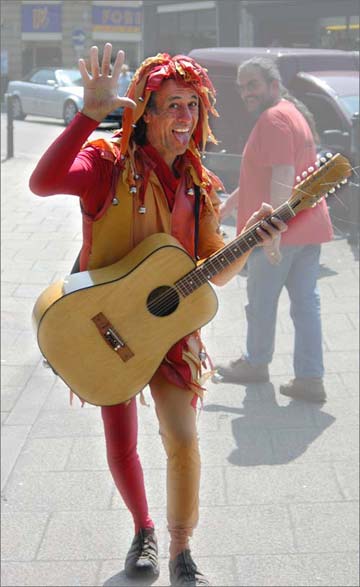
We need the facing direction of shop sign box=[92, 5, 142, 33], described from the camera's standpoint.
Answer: facing the viewer

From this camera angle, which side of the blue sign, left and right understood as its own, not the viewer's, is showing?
front

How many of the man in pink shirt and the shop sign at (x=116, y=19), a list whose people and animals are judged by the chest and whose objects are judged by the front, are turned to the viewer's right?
0
